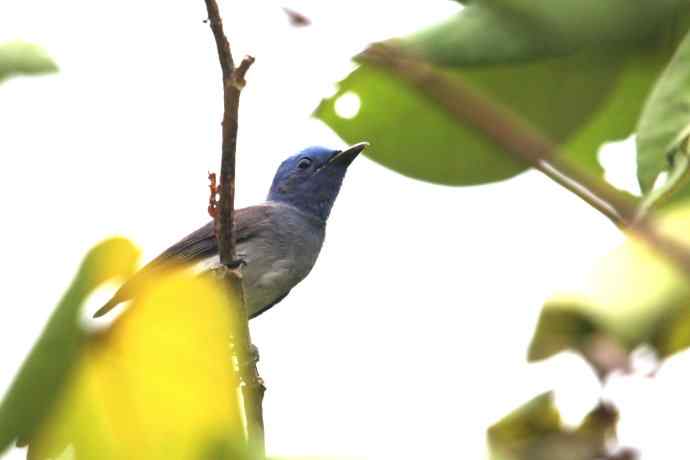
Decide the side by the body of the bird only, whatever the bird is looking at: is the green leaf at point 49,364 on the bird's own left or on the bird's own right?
on the bird's own right

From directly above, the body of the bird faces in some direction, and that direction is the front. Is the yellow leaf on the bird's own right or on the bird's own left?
on the bird's own right

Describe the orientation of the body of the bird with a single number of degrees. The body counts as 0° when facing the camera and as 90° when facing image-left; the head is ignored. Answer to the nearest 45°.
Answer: approximately 270°

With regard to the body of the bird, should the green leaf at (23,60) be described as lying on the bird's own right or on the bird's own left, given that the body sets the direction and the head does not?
on the bird's own right
